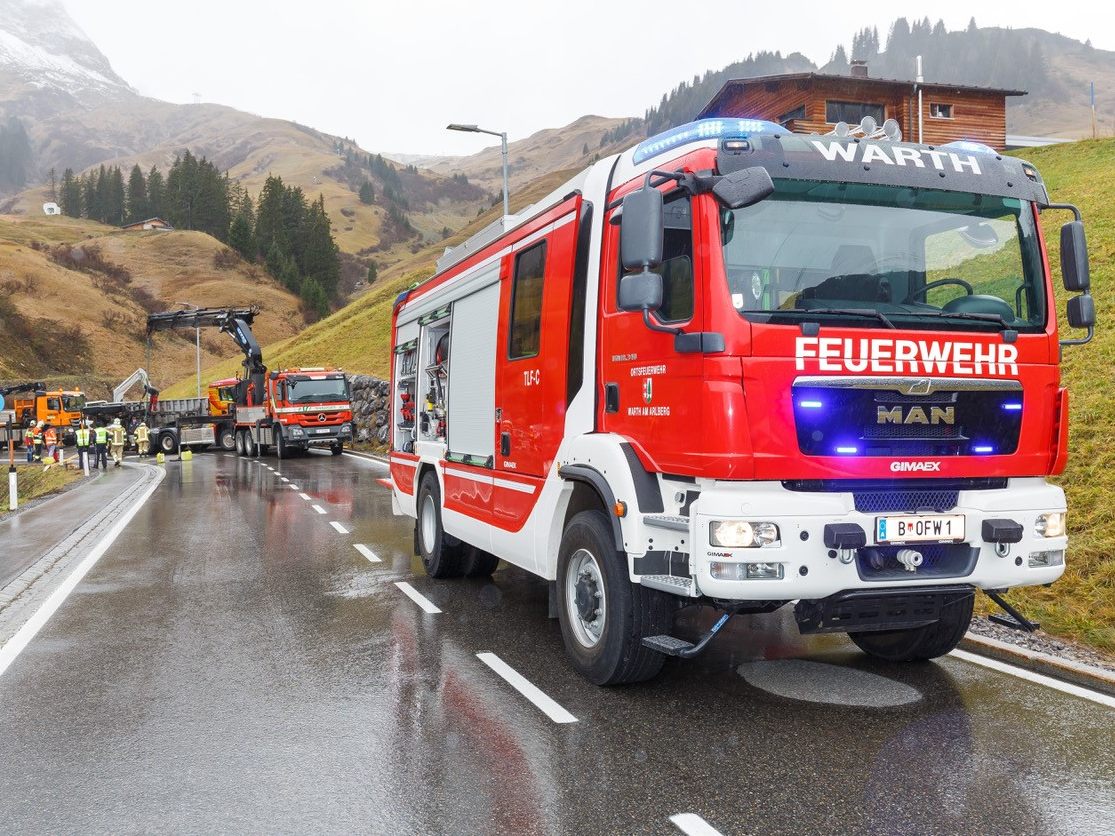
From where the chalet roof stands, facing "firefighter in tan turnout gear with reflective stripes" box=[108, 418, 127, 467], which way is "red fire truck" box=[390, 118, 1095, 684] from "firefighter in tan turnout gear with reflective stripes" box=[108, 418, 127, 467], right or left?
left

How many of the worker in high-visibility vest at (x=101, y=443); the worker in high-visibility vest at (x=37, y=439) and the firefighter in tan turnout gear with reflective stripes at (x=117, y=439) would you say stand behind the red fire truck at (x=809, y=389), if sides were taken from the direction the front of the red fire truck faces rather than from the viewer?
3

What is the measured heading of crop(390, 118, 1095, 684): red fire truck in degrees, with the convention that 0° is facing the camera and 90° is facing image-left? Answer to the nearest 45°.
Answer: approximately 315°

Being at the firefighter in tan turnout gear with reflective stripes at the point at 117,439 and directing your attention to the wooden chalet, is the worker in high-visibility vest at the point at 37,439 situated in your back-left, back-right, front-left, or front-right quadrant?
back-left

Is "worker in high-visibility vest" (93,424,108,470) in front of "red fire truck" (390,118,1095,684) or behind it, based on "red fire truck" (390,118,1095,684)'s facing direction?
behind

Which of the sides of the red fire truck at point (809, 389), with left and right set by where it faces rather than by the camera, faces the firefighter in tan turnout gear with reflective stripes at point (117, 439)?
back

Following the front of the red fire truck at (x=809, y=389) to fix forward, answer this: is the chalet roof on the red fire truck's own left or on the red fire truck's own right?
on the red fire truck's own left

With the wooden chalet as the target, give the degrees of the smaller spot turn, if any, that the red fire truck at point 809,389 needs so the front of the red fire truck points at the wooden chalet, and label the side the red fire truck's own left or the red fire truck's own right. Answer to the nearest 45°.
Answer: approximately 135° to the red fire truck's own left

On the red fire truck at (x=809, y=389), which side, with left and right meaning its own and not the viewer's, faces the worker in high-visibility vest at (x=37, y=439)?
back
